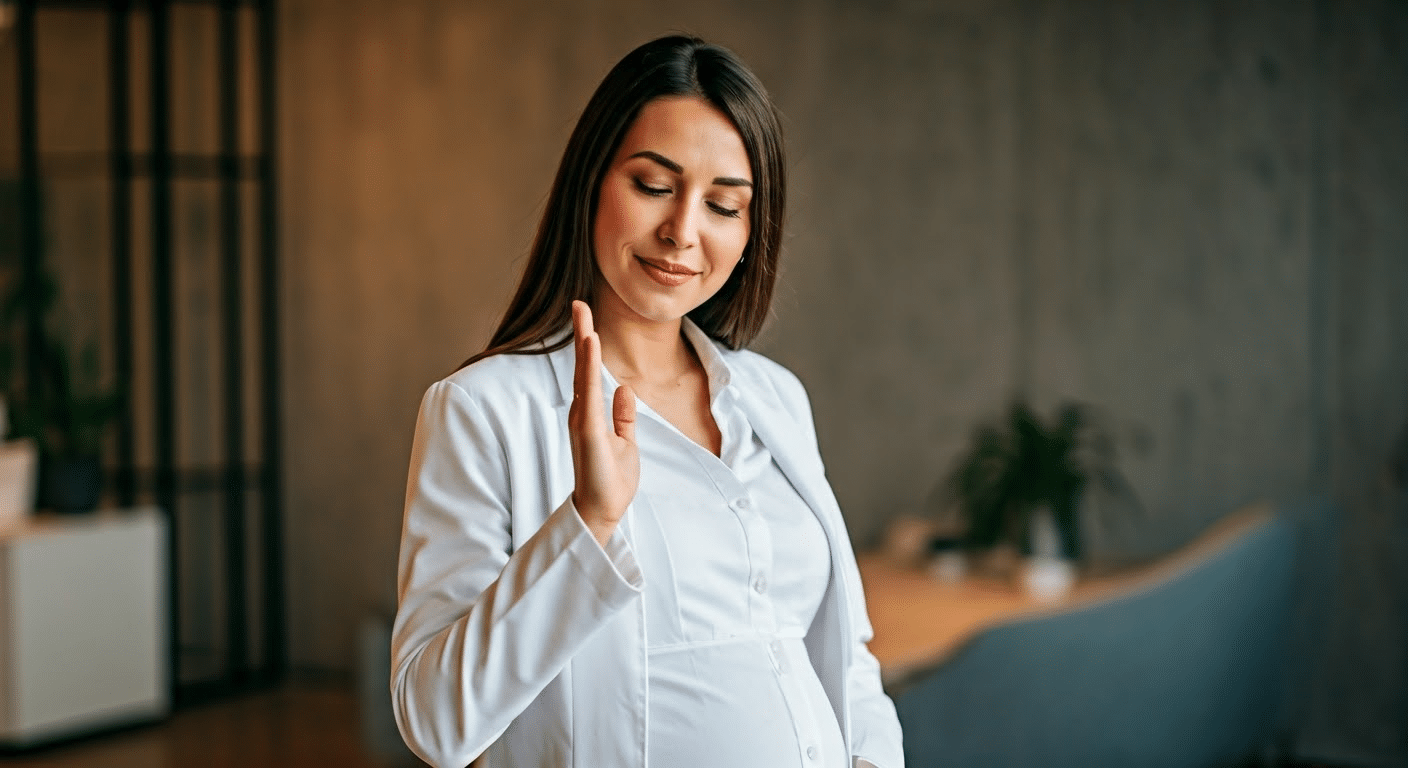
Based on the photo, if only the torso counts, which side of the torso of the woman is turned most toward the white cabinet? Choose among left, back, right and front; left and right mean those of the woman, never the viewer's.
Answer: back

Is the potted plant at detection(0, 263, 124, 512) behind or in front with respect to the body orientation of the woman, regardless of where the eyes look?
behind

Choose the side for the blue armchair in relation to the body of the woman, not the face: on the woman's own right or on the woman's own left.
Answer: on the woman's own left

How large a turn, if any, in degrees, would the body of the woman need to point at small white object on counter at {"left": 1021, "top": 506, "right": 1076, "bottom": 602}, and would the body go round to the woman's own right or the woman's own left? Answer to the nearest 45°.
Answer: approximately 90° to the woman's own left

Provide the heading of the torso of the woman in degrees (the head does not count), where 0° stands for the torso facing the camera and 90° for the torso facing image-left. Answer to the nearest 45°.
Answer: approximately 315°

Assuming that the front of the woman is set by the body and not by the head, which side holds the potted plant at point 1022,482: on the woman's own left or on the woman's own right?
on the woman's own left

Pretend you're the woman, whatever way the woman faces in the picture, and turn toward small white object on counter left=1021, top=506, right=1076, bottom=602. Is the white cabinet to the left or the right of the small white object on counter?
left

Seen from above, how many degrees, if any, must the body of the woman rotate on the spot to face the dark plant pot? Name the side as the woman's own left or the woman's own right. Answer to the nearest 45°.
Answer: approximately 180°

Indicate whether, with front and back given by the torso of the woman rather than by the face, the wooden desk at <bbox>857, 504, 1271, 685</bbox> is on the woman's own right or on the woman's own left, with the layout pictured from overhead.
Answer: on the woman's own left
